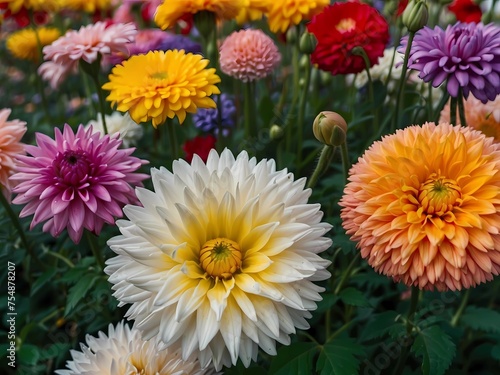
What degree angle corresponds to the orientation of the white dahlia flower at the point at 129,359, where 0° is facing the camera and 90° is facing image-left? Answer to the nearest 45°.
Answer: approximately 0°

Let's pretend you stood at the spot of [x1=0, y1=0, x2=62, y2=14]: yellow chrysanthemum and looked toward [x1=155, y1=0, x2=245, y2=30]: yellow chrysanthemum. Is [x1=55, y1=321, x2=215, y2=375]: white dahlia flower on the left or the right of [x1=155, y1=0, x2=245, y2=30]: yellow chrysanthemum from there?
right

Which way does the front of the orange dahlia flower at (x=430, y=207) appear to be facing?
toward the camera

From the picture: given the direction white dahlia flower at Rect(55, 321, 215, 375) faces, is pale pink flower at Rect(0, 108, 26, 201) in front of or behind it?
behind

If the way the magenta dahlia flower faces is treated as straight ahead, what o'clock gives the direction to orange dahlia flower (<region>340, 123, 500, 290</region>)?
The orange dahlia flower is roughly at 10 o'clock from the magenta dahlia flower.

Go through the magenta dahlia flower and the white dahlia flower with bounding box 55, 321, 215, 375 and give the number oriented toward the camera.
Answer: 2

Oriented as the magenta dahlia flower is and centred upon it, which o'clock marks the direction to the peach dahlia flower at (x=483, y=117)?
The peach dahlia flower is roughly at 9 o'clock from the magenta dahlia flower.

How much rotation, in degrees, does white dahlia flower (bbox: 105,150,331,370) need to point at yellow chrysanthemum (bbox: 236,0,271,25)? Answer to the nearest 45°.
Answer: approximately 180°

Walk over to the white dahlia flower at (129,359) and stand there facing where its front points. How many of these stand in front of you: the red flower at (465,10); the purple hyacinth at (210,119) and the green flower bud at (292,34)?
0

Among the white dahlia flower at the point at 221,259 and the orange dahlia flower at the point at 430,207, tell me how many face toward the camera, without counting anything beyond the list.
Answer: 2

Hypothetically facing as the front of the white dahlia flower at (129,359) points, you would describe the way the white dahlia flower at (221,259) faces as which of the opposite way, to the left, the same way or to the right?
the same way

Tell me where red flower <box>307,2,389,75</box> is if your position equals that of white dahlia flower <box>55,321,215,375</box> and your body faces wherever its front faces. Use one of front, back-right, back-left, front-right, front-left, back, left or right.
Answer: back-left

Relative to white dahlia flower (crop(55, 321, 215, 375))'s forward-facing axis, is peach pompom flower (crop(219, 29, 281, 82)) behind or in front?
behind

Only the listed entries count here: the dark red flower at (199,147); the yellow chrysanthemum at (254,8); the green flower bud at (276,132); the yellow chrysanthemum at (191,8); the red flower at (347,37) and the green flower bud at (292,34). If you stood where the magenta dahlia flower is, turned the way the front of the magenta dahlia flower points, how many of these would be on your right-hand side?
0

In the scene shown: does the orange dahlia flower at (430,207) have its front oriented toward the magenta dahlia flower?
no

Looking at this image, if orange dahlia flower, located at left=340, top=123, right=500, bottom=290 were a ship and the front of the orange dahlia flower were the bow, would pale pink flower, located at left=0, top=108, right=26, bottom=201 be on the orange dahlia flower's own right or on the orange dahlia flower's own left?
on the orange dahlia flower's own right

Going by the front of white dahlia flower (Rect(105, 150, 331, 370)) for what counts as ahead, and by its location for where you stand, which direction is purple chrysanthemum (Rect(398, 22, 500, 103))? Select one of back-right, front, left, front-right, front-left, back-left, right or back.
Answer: back-left

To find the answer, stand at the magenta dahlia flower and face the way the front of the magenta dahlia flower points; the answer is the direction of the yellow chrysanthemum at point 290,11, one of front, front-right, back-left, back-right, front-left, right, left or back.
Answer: back-left
